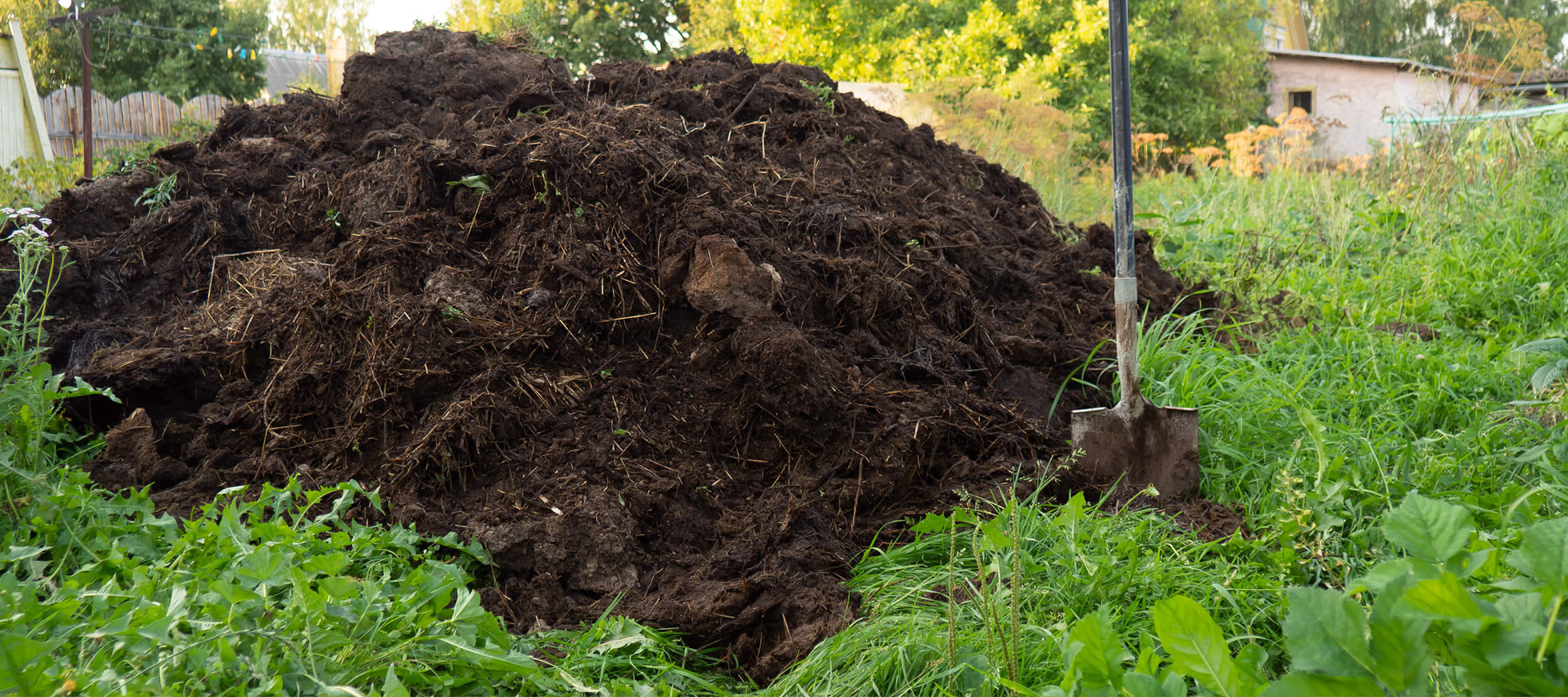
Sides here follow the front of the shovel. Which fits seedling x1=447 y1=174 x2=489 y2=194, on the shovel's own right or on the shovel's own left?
on the shovel's own right

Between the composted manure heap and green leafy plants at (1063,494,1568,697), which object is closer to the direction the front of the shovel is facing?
the green leafy plants

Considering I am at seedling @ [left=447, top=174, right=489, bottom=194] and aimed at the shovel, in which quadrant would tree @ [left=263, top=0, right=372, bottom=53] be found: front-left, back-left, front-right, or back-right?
back-left

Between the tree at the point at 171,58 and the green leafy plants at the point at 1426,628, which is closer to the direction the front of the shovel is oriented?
the green leafy plants

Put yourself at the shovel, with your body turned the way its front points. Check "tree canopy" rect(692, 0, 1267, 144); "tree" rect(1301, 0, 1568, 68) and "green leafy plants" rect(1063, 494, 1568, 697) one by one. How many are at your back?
2

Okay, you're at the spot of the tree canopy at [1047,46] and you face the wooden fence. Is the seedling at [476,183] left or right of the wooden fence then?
left

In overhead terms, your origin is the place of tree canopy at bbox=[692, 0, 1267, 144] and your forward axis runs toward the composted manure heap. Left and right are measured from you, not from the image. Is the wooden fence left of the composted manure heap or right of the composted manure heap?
right

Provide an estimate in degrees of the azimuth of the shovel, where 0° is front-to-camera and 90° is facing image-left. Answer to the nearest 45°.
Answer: approximately 0°

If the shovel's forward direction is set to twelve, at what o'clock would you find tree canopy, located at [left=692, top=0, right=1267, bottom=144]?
The tree canopy is roughly at 6 o'clock from the shovel.
